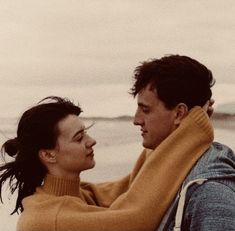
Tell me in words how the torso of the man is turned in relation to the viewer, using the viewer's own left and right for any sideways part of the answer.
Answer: facing to the left of the viewer

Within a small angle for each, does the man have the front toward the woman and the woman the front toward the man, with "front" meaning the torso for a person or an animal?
yes

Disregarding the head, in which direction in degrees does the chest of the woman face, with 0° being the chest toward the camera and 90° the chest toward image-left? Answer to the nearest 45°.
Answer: approximately 270°

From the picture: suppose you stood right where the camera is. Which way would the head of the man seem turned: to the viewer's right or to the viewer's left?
to the viewer's left

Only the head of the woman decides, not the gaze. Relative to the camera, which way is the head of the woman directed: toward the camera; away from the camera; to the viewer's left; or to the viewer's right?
to the viewer's right

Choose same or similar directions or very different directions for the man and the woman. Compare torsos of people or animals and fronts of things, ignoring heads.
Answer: very different directions
